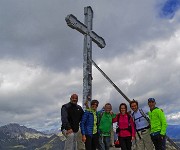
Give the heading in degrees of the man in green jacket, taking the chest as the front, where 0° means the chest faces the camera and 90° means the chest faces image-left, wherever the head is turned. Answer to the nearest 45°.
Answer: approximately 45°

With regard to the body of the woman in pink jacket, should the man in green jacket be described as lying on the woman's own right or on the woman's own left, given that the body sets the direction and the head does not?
on the woman's own left
